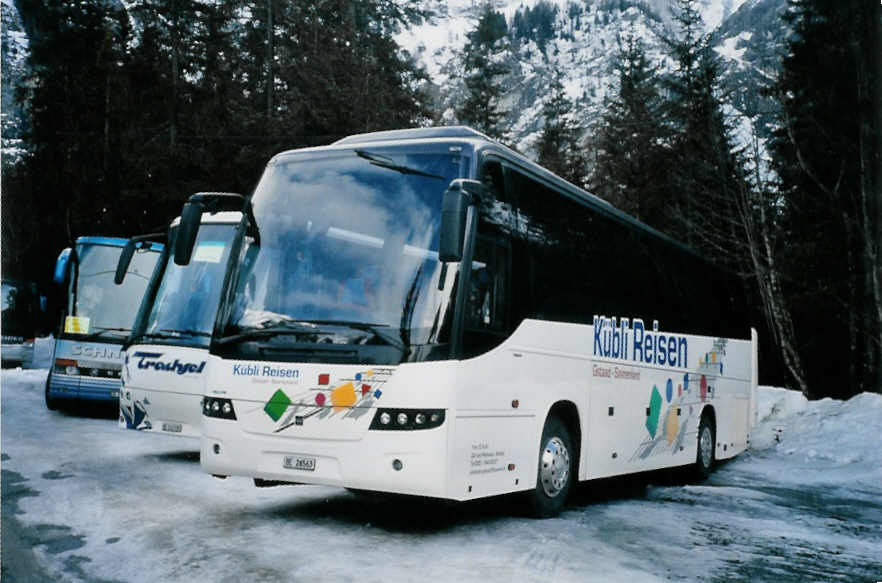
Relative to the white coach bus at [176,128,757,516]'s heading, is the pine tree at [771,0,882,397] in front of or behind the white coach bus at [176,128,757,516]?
behind

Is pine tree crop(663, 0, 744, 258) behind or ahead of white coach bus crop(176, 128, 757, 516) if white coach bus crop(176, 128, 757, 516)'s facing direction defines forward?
behind

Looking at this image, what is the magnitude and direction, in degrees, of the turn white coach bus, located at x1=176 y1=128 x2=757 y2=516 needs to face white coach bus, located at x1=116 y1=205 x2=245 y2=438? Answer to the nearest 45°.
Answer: approximately 90° to its right

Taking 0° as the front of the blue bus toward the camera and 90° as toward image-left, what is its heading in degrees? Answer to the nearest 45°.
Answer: approximately 0°

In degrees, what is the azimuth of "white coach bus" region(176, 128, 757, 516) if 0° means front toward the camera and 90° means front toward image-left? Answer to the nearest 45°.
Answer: approximately 45°

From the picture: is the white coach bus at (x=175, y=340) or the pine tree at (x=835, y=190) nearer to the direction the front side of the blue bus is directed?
the white coach bus
